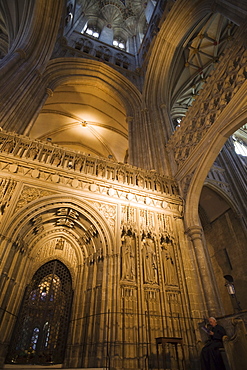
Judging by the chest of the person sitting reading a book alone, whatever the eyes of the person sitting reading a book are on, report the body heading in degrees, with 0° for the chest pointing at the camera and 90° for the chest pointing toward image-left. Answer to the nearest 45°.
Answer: approximately 45°
